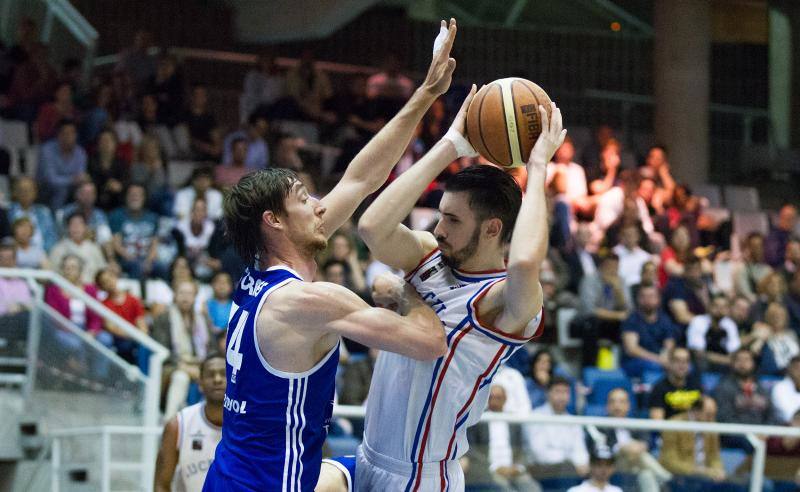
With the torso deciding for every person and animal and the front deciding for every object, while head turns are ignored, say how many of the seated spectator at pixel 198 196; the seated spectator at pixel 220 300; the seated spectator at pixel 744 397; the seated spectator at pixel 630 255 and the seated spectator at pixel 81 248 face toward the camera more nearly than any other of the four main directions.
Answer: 5

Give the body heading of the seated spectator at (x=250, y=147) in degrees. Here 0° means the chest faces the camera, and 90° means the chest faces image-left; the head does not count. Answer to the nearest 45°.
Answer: approximately 315°

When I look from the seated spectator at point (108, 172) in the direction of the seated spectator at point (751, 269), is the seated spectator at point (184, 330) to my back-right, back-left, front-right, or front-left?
front-right

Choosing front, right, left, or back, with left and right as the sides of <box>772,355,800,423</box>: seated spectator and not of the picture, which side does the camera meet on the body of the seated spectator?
front

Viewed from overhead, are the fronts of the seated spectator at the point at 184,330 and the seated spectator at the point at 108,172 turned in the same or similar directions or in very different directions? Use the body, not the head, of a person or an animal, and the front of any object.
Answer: same or similar directions

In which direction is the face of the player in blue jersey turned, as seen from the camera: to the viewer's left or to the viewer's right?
to the viewer's right

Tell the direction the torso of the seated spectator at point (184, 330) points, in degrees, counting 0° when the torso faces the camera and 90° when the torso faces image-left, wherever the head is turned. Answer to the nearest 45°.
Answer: approximately 0°

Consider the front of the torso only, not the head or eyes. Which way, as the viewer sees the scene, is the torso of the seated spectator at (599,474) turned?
toward the camera

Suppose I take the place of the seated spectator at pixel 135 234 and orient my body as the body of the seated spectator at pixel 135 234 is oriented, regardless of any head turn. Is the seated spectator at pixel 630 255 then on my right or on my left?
on my left

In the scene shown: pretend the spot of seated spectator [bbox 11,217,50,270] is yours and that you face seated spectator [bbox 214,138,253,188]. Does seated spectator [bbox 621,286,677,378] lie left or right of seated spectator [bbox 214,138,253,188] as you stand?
right

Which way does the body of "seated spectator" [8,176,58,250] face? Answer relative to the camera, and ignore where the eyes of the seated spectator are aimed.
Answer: toward the camera

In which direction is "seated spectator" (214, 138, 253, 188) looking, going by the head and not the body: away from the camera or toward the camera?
toward the camera

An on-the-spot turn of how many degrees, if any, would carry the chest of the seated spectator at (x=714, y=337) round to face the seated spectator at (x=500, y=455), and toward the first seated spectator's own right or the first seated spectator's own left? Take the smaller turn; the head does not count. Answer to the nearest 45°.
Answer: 0° — they already face them

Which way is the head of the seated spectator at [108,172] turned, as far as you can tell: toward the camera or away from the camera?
toward the camera

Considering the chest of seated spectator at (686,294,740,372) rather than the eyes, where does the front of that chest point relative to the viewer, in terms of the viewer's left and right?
facing the viewer

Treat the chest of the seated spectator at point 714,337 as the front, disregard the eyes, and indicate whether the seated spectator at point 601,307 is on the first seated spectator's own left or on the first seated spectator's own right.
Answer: on the first seated spectator's own right

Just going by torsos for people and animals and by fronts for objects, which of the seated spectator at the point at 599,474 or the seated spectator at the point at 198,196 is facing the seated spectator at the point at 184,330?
the seated spectator at the point at 198,196
